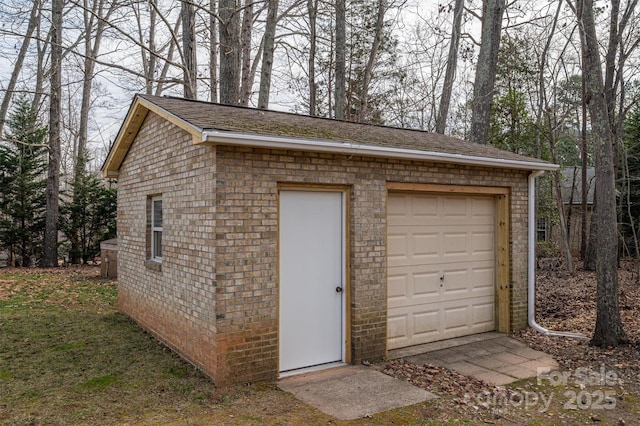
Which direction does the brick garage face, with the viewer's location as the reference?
facing the viewer and to the right of the viewer

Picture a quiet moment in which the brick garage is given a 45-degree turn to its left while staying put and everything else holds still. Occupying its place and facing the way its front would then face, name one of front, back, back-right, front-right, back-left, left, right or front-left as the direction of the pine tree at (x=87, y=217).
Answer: back-left

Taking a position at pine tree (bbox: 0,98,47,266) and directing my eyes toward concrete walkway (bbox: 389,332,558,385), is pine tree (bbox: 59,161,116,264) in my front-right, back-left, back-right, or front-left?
front-left

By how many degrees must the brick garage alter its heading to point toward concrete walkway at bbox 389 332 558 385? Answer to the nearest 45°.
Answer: approximately 45° to its left

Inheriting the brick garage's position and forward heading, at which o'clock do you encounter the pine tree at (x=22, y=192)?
The pine tree is roughly at 6 o'clock from the brick garage.
